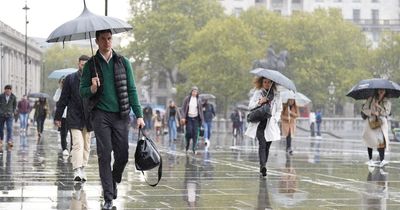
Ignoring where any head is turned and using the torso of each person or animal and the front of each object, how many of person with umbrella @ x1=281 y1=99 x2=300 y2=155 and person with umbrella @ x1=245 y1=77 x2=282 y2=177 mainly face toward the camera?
2

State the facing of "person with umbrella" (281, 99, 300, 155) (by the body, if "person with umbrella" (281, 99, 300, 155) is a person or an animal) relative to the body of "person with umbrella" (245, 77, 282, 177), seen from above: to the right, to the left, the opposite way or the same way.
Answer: the same way

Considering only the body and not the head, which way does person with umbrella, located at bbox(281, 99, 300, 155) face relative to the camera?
toward the camera

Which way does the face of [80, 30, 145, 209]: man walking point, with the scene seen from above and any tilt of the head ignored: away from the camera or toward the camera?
toward the camera

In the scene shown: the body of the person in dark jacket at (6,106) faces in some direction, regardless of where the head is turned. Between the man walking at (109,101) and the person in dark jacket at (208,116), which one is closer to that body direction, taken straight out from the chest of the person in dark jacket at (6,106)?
the man walking

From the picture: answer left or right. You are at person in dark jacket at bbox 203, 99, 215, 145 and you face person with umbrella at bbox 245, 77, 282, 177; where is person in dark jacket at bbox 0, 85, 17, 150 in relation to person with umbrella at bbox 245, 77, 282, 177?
right

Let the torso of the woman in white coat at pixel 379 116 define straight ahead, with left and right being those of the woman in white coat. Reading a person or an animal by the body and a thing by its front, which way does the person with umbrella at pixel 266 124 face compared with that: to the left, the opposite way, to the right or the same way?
the same way

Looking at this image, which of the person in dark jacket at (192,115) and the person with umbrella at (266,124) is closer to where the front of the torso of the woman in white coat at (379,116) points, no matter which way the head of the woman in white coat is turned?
the person with umbrella

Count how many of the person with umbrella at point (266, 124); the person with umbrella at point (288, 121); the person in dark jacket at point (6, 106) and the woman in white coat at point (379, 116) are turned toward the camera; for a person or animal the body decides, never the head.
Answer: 4

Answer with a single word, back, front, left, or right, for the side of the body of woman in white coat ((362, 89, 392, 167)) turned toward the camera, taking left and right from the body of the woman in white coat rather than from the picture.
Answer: front

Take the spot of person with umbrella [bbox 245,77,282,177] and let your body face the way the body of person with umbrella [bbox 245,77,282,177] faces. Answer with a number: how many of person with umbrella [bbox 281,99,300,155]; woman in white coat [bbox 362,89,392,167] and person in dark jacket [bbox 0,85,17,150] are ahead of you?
0

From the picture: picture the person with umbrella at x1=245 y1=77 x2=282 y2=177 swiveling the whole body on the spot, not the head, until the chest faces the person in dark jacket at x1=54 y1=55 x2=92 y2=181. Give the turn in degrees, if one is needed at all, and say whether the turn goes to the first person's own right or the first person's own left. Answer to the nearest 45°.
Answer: approximately 45° to the first person's own right

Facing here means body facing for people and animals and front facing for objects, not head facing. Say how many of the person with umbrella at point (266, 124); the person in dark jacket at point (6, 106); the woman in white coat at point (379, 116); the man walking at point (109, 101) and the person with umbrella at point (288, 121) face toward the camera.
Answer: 5

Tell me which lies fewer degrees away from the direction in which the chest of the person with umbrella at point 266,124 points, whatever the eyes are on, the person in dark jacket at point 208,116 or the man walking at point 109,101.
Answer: the man walking

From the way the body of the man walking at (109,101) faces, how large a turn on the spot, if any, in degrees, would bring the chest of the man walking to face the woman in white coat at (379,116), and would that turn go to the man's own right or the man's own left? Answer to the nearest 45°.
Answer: approximately 135° to the man's own left

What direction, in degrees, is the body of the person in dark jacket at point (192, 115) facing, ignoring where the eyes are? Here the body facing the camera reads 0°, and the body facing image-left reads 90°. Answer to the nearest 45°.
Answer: approximately 0°
